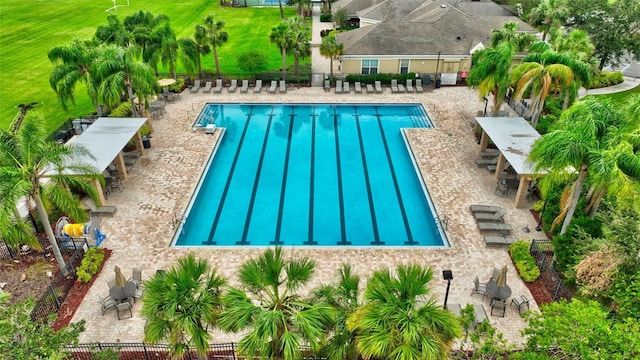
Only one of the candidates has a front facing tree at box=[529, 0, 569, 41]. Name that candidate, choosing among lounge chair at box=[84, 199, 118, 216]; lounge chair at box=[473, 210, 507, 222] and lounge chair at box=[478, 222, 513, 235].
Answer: lounge chair at box=[84, 199, 118, 216]

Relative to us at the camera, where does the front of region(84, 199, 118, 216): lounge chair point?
facing to the right of the viewer

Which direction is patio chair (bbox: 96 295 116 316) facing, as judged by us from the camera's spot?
facing away from the viewer and to the right of the viewer

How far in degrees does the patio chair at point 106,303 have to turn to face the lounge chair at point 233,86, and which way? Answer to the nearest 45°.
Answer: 0° — it already faces it

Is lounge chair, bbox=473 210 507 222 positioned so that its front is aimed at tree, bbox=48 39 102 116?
yes

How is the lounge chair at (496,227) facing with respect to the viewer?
to the viewer's left

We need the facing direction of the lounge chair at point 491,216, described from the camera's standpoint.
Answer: facing to the left of the viewer

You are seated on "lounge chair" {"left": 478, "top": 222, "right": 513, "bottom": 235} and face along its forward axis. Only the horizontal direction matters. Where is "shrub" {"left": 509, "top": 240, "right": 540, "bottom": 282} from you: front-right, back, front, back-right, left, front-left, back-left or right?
back-left

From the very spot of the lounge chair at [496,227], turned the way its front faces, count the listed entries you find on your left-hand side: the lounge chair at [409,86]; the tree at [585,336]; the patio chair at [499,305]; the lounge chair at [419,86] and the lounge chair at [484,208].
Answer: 2

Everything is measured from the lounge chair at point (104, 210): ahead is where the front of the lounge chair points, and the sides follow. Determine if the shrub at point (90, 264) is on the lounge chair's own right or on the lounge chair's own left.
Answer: on the lounge chair's own right
